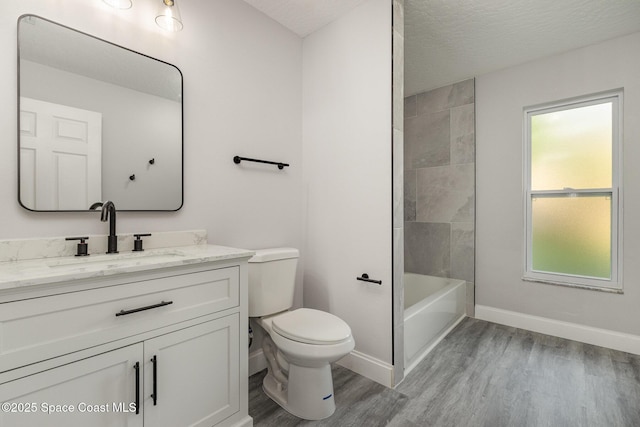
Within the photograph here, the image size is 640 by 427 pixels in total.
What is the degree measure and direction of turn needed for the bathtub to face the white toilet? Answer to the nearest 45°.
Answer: approximately 90° to its right

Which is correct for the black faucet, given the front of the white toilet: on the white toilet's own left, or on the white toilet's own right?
on the white toilet's own right

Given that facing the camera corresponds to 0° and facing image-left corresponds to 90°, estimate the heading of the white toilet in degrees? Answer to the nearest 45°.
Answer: approximately 315°

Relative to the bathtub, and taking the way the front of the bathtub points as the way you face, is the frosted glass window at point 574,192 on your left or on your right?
on your left

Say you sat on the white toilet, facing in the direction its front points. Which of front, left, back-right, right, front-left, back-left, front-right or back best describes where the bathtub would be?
left

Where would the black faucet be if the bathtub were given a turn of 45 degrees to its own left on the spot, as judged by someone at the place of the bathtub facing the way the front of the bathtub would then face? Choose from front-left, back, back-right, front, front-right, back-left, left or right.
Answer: back-right

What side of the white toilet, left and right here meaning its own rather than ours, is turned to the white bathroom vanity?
right

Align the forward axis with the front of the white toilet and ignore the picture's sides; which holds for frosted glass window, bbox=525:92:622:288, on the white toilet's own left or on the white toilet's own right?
on the white toilet's own left

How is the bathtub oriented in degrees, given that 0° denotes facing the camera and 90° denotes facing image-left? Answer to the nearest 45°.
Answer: approximately 315°

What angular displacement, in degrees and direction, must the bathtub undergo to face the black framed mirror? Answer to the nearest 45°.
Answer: approximately 90° to its right

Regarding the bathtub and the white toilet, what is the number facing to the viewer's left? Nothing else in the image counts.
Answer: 0

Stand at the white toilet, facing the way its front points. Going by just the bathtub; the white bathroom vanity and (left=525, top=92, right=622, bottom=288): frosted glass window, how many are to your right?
1

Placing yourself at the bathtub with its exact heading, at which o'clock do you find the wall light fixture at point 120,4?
The wall light fixture is roughly at 3 o'clock from the bathtub.
